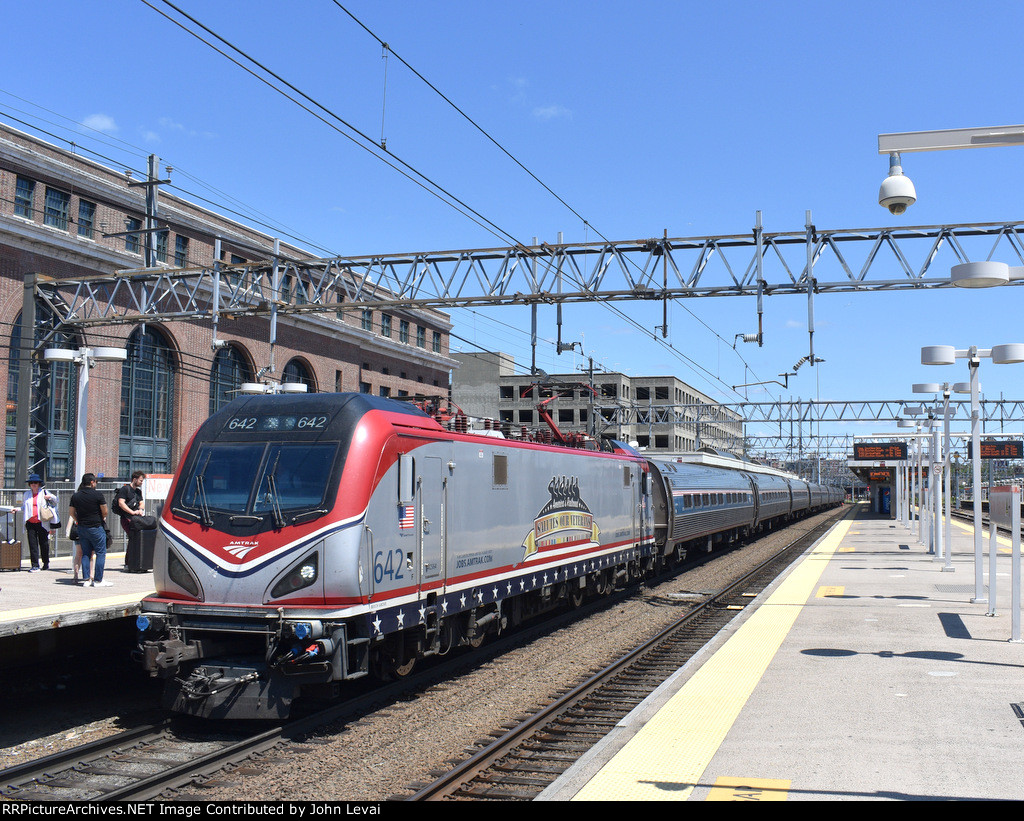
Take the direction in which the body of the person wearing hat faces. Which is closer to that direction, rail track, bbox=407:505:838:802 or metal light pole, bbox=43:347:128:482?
the rail track

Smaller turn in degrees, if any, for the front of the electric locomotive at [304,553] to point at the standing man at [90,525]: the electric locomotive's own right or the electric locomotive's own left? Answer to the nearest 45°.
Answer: approximately 90° to the electric locomotive's own right

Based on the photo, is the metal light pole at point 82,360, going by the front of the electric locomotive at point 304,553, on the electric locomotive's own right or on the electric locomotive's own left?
on the electric locomotive's own right

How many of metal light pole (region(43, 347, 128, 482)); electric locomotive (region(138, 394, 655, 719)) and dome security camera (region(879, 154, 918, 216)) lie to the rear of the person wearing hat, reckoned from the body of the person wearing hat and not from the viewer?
1

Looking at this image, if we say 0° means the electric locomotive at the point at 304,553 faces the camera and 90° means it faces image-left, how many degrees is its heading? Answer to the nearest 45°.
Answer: approximately 45°

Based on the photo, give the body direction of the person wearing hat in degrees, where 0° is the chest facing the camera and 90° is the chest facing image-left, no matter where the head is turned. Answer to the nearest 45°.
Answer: approximately 0°

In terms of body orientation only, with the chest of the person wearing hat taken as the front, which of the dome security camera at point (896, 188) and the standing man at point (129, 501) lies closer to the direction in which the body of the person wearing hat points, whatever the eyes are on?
the dome security camera
